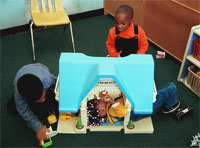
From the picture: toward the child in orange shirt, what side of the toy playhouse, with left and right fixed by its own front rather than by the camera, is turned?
back

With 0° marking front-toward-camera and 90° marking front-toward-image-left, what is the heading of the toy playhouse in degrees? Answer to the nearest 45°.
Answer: approximately 0°

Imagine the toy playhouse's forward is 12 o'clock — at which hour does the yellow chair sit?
The yellow chair is roughly at 5 o'clock from the toy playhouse.

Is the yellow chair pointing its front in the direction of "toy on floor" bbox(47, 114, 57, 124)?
yes

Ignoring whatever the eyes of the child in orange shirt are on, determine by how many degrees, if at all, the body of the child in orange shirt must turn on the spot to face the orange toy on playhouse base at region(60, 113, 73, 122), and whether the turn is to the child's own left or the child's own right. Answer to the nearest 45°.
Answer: approximately 45° to the child's own right

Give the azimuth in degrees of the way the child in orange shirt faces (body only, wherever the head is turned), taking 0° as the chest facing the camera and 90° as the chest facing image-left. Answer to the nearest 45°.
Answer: approximately 0°

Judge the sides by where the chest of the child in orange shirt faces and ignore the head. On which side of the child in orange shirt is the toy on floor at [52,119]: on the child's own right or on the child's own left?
on the child's own right
